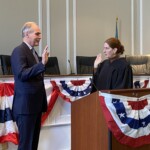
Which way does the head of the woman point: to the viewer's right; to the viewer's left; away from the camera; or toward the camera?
to the viewer's left

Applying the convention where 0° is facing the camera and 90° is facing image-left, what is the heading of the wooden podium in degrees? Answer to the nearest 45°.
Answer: approximately 315°

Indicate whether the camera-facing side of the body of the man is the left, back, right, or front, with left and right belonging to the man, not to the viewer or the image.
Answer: right

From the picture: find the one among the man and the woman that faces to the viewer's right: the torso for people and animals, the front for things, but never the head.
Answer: the man

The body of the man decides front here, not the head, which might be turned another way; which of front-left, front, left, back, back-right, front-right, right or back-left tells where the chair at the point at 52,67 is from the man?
left

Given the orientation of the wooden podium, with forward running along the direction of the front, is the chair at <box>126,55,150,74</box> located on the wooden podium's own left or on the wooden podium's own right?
on the wooden podium's own left

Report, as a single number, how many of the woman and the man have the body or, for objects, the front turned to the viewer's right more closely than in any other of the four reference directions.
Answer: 1

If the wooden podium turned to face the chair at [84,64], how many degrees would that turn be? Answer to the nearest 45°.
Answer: approximately 135° to its left
